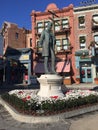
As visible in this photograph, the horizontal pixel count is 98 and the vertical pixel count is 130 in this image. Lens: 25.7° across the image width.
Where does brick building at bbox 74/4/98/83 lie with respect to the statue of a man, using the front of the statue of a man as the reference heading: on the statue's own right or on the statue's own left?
on the statue's own left

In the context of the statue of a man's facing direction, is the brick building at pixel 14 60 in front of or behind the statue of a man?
behind

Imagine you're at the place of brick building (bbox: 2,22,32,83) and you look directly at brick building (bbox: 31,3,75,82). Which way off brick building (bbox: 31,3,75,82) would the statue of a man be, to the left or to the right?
right

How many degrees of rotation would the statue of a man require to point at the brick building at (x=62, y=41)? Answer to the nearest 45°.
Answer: approximately 135° to its left

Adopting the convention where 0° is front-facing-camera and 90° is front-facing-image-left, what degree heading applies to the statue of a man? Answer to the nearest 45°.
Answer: approximately 315°
